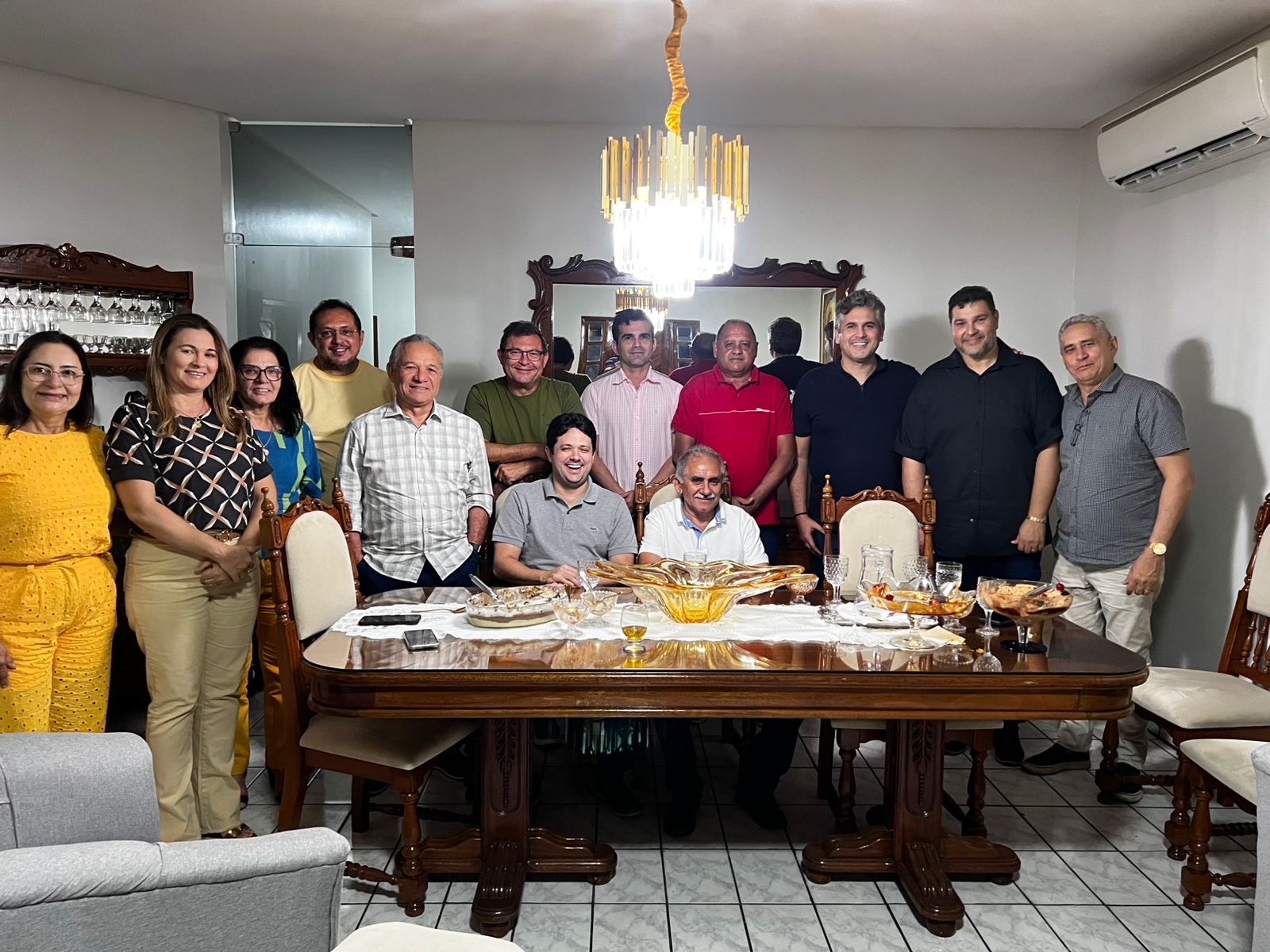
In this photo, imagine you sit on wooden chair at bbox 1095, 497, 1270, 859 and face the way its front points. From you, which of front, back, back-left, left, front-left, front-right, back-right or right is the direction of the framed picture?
right

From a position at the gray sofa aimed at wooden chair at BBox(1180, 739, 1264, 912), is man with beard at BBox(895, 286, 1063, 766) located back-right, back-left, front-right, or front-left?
front-left

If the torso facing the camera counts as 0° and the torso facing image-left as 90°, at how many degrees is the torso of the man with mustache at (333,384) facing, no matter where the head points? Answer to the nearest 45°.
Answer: approximately 0°

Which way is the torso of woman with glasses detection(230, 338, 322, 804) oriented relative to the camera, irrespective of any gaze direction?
toward the camera

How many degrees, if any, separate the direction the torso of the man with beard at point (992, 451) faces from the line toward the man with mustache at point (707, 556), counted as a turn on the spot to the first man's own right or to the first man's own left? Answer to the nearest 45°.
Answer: approximately 45° to the first man's own right

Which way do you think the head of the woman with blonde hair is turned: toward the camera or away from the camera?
toward the camera

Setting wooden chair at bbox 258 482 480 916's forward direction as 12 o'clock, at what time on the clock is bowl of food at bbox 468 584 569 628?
The bowl of food is roughly at 11 o'clock from the wooden chair.

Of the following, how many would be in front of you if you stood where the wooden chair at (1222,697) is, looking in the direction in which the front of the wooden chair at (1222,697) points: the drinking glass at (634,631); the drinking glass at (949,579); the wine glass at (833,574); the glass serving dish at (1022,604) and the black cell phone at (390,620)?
5

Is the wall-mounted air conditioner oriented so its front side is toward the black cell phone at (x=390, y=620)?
yes

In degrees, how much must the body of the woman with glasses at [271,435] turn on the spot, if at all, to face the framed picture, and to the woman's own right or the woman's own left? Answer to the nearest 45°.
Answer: approximately 90° to the woman's own left

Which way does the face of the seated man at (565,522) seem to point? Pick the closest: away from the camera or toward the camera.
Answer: toward the camera

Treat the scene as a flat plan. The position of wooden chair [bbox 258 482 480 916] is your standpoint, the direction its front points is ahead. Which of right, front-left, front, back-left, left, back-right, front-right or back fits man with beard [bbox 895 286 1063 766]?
front-left

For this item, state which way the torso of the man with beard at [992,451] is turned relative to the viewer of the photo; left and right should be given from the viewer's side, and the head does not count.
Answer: facing the viewer

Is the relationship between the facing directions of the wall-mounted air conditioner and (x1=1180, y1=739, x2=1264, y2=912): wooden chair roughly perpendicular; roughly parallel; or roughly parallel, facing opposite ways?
roughly parallel

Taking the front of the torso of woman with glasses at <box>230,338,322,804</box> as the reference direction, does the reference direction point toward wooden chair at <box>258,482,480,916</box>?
yes

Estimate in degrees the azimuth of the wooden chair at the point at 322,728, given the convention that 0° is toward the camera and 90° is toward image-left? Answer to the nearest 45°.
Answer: approximately 315°

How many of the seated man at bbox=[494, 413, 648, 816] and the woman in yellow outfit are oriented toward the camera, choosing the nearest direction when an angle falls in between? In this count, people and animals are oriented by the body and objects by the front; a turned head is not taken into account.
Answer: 2
